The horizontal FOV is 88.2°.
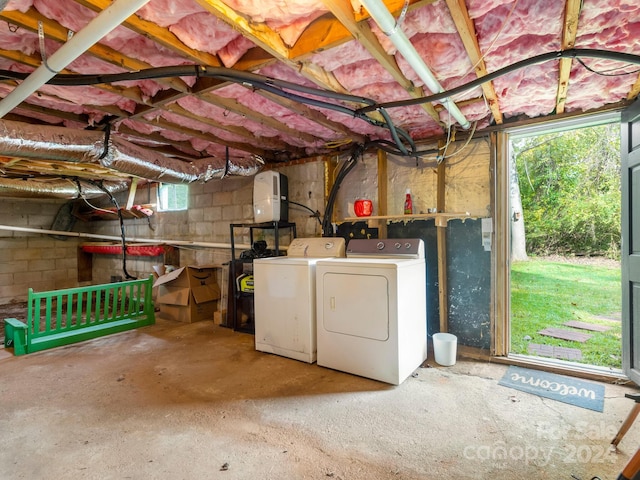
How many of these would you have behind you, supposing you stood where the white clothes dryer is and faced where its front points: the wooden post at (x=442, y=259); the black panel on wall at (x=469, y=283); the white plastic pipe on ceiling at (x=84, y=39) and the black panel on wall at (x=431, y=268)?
3

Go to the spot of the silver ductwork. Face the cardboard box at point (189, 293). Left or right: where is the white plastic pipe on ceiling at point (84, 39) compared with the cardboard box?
right

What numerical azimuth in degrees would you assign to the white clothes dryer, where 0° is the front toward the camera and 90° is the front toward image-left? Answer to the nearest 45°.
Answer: approximately 45°

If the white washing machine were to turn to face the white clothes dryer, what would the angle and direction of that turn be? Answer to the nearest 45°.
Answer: approximately 90° to its left

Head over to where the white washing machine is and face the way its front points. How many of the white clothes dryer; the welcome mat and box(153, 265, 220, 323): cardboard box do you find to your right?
1

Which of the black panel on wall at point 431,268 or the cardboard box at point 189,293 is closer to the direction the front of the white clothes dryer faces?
the cardboard box

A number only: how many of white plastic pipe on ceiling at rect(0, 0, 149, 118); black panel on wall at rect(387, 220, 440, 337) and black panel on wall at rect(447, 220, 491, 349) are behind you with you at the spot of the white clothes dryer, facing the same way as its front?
2

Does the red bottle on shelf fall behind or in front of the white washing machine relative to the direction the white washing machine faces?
behind

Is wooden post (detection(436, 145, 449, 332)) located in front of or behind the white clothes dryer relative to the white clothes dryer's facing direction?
behind

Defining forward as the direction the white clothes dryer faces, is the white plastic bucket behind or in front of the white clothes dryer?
behind

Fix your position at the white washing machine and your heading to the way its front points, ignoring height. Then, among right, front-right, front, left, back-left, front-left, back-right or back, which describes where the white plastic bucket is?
back-left

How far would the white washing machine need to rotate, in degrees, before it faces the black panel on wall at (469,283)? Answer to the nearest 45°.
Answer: approximately 135° to its left

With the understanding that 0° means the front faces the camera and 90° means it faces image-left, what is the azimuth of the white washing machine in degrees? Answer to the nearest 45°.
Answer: approximately 45°

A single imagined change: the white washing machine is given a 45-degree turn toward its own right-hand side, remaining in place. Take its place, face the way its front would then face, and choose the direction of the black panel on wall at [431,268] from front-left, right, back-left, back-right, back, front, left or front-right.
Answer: back
